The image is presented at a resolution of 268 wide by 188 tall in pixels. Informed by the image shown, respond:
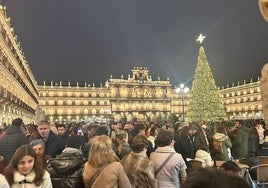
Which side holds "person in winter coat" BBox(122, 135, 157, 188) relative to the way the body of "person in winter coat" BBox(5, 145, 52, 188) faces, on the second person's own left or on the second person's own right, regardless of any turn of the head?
on the second person's own left

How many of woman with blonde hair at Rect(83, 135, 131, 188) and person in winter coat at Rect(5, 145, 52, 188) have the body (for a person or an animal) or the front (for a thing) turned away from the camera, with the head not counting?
1

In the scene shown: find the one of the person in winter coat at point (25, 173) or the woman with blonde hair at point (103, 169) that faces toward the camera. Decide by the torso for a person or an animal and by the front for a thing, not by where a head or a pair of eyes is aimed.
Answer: the person in winter coat

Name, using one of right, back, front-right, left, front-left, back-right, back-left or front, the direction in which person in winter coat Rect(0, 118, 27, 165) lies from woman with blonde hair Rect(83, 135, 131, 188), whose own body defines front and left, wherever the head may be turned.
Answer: front-left

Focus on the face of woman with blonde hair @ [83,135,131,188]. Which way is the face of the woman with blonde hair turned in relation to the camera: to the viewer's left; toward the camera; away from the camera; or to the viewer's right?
away from the camera

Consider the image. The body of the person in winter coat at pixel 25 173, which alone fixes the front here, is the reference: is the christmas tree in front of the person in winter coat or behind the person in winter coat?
behind

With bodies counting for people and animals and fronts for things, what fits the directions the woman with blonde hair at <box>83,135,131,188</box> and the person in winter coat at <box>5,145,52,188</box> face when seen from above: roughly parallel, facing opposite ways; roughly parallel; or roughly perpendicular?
roughly parallel, facing opposite ways

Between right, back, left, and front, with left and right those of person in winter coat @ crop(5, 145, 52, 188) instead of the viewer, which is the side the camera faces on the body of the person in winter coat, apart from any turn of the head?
front

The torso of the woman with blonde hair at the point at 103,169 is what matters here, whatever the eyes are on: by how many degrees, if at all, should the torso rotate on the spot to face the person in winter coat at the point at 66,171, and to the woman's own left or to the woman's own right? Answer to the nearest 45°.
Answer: approximately 45° to the woman's own left

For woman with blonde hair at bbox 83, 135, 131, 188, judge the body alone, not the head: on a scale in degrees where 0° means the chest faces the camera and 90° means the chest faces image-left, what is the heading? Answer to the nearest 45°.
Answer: approximately 180°

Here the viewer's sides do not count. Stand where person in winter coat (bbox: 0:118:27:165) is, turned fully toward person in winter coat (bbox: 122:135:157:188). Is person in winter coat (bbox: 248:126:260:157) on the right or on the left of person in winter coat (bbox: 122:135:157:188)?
left

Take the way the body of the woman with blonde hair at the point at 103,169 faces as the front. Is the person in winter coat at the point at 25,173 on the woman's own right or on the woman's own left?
on the woman's own left

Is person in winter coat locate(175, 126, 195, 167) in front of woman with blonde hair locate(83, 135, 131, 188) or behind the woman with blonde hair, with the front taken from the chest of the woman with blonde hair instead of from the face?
in front

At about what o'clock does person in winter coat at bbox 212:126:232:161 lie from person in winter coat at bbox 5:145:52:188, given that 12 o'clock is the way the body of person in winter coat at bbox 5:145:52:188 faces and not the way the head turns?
person in winter coat at bbox 212:126:232:161 is roughly at 8 o'clock from person in winter coat at bbox 5:145:52:188.

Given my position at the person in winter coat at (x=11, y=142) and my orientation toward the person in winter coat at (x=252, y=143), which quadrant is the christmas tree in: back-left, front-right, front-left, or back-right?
front-left
